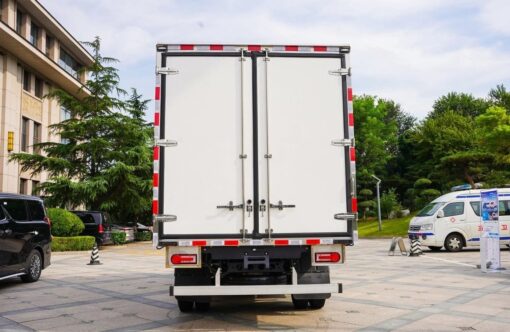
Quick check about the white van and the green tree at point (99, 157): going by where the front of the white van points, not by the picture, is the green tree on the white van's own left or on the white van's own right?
on the white van's own right

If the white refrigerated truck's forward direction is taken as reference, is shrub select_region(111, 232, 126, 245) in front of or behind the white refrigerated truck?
in front

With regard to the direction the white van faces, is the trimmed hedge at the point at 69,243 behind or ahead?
ahead

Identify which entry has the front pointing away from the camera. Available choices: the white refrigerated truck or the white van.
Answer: the white refrigerated truck

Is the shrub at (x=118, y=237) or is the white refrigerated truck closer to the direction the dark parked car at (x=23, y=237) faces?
the white refrigerated truck

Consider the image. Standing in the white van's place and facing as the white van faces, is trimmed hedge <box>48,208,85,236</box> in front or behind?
in front

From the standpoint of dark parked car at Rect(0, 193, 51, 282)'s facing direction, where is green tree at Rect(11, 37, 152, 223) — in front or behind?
behind

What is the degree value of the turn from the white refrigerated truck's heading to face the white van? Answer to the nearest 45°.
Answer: approximately 45° to its right

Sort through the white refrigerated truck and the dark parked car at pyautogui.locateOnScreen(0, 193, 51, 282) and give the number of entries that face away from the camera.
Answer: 1

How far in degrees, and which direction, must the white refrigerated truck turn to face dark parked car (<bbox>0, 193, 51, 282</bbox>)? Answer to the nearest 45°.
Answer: approximately 45° to its left

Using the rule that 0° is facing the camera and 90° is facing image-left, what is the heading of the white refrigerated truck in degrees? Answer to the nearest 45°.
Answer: approximately 180°

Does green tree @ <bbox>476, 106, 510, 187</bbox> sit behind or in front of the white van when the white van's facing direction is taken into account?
behind

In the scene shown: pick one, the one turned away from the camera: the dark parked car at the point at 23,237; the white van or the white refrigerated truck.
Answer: the white refrigerated truck

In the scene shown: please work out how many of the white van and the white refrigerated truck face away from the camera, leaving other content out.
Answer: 1

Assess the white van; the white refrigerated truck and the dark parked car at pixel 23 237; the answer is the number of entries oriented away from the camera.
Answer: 1
